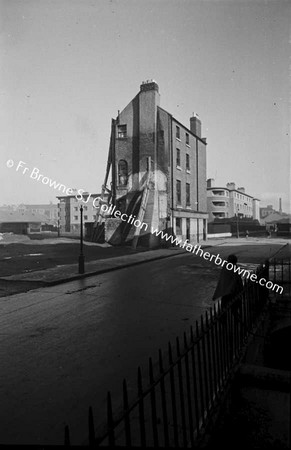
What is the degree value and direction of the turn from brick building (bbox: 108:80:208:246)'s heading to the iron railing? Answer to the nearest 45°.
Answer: approximately 45° to its right

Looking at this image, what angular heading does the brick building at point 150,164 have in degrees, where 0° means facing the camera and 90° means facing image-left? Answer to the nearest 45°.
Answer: approximately 315°
